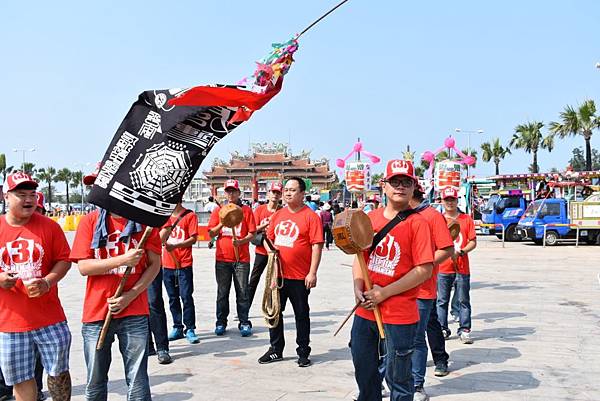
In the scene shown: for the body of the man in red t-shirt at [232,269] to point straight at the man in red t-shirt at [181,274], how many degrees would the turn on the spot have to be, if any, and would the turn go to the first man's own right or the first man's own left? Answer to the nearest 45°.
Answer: approximately 45° to the first man's own right

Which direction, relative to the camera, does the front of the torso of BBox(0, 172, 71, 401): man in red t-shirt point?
toward the camera

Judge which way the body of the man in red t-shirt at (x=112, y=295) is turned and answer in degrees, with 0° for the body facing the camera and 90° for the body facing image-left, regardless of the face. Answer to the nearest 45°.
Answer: approximately 0°

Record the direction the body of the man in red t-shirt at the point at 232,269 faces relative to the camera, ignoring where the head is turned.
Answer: toward the camera

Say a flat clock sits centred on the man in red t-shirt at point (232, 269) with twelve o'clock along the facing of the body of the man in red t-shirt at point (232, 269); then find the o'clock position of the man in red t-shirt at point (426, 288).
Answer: the man in red t-shirt at point (426, 288) is roughly at 11 o'clock from the man in red t-shirt at point (232, 269).

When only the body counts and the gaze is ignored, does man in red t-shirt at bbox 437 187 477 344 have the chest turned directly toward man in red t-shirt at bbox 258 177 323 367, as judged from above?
no

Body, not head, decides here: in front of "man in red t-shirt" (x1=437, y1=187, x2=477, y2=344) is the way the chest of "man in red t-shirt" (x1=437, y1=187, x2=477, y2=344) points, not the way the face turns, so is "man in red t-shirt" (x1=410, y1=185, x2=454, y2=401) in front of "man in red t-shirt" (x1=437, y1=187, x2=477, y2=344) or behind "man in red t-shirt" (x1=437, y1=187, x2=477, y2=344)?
in front

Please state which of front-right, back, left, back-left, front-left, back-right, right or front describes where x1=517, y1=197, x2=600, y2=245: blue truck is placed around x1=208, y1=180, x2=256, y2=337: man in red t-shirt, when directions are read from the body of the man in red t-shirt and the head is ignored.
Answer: back-left

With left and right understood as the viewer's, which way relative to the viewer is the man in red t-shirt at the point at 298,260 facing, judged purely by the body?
facing the viewer and to the left of the viewer

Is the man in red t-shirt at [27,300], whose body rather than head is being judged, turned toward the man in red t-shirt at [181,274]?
no

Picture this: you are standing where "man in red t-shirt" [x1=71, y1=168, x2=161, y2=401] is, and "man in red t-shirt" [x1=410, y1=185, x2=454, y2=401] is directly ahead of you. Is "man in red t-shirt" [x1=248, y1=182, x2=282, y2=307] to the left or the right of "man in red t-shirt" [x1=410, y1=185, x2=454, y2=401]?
left

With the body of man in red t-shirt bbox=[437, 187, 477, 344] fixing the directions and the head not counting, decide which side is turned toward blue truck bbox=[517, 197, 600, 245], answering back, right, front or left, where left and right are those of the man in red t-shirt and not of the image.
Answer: back

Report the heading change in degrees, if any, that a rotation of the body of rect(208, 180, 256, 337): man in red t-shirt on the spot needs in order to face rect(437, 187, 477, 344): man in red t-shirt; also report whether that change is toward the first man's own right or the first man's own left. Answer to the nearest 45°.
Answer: approximately 90° to the first man's own left

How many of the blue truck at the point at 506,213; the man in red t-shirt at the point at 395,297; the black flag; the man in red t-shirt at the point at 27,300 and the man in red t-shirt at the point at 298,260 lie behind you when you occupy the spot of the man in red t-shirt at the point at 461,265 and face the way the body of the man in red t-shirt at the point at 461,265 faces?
1

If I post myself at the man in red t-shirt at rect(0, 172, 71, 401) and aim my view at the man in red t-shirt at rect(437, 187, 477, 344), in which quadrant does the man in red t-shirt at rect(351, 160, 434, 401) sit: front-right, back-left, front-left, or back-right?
front-right

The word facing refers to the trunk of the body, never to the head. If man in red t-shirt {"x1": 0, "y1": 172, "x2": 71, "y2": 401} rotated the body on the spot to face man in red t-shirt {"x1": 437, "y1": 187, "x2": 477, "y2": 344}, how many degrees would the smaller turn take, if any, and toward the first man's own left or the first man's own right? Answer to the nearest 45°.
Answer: approximately 90° to the first man's own left

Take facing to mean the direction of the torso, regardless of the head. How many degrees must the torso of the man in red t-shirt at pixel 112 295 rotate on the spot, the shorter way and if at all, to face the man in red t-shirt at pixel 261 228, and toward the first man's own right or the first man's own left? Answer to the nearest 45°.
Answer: approximately 135° to the first man's own left
